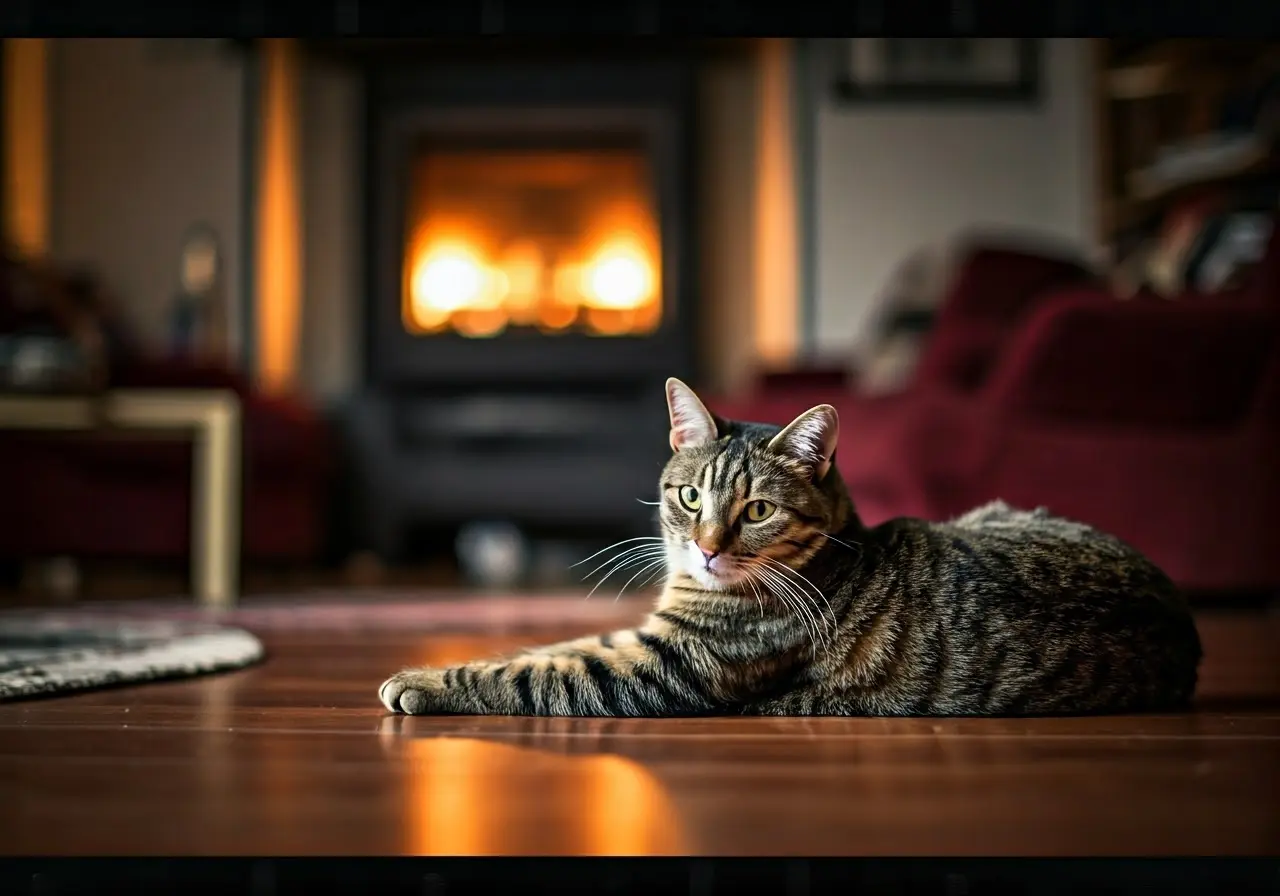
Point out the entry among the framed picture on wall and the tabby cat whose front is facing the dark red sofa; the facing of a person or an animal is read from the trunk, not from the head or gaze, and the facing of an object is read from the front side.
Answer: the framed picture on wall

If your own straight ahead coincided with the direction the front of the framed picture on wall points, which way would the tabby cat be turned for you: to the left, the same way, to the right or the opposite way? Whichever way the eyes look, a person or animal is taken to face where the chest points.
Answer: to the right

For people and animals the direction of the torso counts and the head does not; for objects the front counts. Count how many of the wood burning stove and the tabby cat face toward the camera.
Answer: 1

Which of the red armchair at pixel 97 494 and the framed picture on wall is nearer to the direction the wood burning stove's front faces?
the red armchair

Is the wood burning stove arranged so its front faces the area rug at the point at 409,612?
yes

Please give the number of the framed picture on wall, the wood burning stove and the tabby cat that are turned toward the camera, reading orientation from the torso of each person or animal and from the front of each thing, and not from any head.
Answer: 2

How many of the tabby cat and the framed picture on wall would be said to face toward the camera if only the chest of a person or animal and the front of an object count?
1

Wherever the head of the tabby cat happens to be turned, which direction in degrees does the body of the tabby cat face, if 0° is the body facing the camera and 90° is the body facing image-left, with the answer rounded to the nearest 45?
approximately 90°
